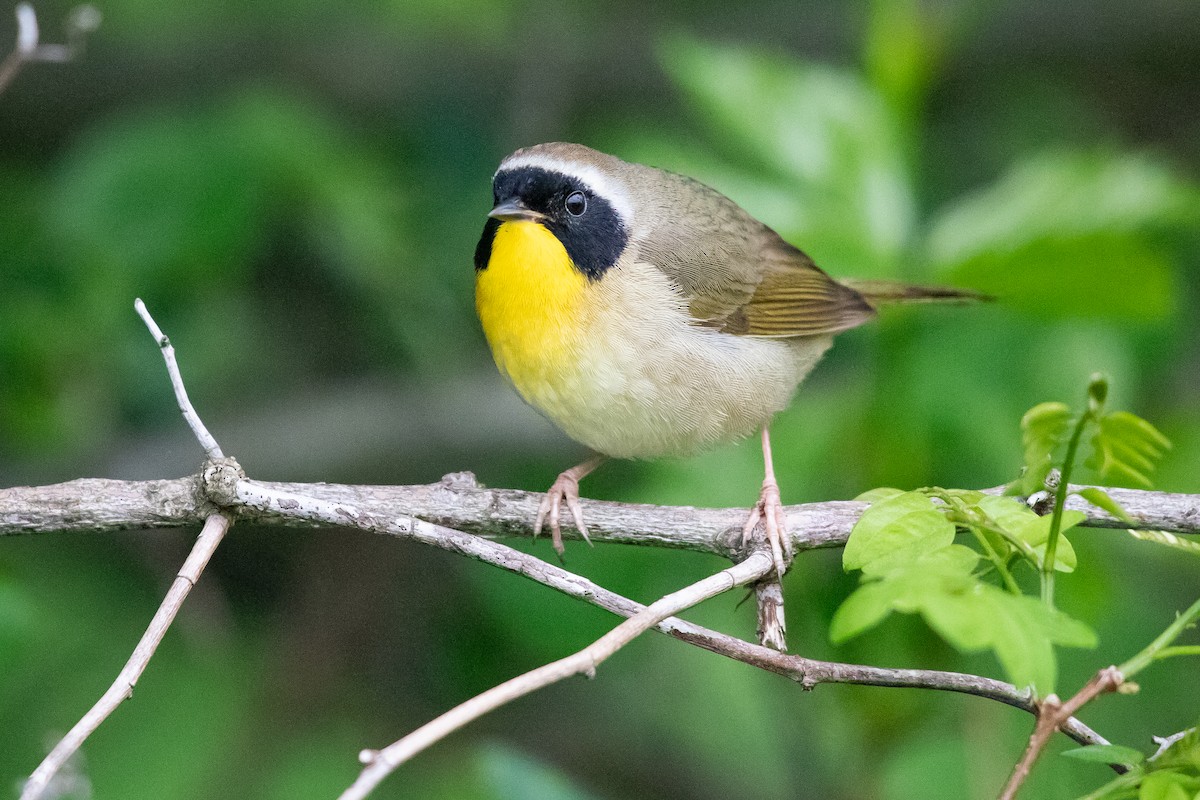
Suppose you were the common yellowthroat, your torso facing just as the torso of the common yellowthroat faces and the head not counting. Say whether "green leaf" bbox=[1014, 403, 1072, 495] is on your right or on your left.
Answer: on your left

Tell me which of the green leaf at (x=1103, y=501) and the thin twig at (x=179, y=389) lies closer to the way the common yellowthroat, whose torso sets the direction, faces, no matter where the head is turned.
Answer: the thin twig

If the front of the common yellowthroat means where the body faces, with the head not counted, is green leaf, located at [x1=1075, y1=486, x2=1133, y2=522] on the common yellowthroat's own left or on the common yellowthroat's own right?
on the common yellowthroat's own left

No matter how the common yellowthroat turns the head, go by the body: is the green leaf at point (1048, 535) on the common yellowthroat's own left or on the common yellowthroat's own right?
on the common yellowthroat's own left

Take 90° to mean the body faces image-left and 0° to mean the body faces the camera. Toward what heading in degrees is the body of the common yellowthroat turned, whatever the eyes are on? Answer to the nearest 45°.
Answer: approximately 45°
